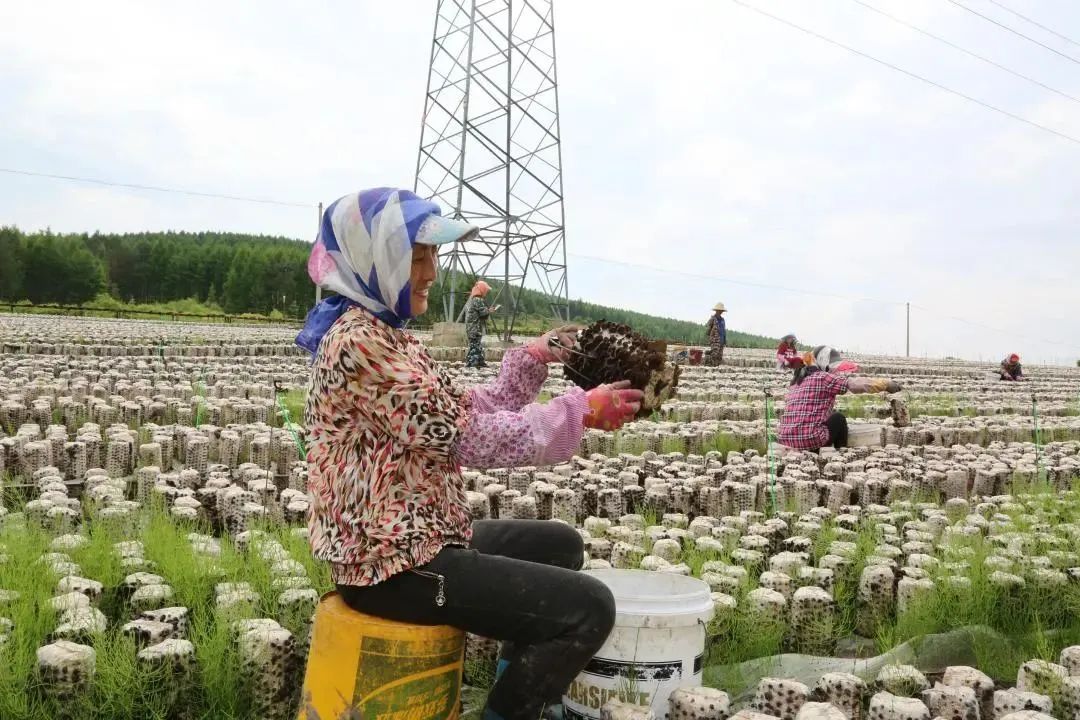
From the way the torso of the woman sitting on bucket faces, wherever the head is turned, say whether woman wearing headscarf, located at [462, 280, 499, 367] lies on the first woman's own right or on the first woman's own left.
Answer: on the first woman's own left

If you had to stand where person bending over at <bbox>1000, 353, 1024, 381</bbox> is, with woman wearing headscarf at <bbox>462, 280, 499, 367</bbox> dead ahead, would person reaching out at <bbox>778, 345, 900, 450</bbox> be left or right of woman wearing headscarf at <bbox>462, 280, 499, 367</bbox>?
left

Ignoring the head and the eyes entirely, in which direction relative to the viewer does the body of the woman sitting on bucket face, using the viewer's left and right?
facing to the right of the viewer

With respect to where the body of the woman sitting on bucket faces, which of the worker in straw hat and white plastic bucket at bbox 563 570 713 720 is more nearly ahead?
the white plastic bucket

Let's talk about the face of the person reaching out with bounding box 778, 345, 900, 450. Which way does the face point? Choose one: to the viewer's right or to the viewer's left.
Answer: to the viewer's right

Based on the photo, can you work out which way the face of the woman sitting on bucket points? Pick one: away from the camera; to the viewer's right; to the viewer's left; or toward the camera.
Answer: to the viewer's right

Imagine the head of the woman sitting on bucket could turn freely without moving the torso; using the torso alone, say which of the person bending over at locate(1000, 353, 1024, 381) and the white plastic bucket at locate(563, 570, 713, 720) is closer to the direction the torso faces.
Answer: the white plastic bucket

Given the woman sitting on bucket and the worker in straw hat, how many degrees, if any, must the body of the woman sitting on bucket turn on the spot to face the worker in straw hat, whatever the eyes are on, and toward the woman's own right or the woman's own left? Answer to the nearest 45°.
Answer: approximately 90° to the woman's own left

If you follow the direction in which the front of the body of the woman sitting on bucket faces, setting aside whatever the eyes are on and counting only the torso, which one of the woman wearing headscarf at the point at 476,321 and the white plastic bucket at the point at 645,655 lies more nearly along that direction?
the white plastic bucket

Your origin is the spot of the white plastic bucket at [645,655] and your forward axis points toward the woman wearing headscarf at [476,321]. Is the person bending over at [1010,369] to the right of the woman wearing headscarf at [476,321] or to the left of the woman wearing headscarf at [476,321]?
right

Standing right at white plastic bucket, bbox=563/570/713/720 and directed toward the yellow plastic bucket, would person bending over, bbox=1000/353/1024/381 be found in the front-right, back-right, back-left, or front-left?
back-right

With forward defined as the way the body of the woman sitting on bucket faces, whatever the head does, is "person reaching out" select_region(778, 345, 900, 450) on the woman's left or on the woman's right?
on the woman's left

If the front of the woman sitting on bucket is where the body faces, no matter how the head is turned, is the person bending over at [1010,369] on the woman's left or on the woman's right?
on the woman's left

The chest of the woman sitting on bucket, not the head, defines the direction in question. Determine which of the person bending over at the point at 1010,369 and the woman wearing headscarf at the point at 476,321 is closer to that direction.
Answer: the person bending over
